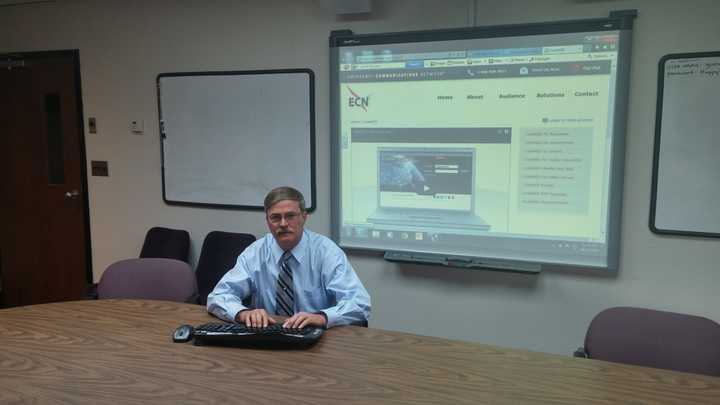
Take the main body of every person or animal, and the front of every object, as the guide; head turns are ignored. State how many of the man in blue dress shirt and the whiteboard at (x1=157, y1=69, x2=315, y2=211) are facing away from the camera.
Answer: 0

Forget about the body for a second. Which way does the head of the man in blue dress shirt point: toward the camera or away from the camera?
toward the camera

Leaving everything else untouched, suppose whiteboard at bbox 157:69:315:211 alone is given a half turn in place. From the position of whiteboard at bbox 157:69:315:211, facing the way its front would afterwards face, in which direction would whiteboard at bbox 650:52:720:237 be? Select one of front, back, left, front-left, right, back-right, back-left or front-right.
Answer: right

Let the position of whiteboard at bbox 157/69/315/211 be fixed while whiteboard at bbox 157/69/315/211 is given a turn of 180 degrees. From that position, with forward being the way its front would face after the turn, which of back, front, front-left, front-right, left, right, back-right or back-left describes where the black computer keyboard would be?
back-right

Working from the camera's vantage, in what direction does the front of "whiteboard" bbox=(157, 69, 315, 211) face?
facing the viewer and to the left of the viewer

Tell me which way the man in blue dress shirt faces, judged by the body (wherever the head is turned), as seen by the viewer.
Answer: toward the camera

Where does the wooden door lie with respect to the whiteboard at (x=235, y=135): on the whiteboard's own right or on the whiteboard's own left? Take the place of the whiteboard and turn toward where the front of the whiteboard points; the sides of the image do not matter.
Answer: on the whiteboard's own right

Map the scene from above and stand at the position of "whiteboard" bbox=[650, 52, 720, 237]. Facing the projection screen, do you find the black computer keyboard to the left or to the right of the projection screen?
left

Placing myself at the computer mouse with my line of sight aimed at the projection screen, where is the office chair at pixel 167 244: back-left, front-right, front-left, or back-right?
front-left

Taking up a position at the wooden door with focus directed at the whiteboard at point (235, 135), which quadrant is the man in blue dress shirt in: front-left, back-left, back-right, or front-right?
front-right

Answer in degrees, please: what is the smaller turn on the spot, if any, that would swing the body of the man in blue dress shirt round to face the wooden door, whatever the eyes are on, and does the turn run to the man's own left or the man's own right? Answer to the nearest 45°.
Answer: approximately 135° to the man's own right
